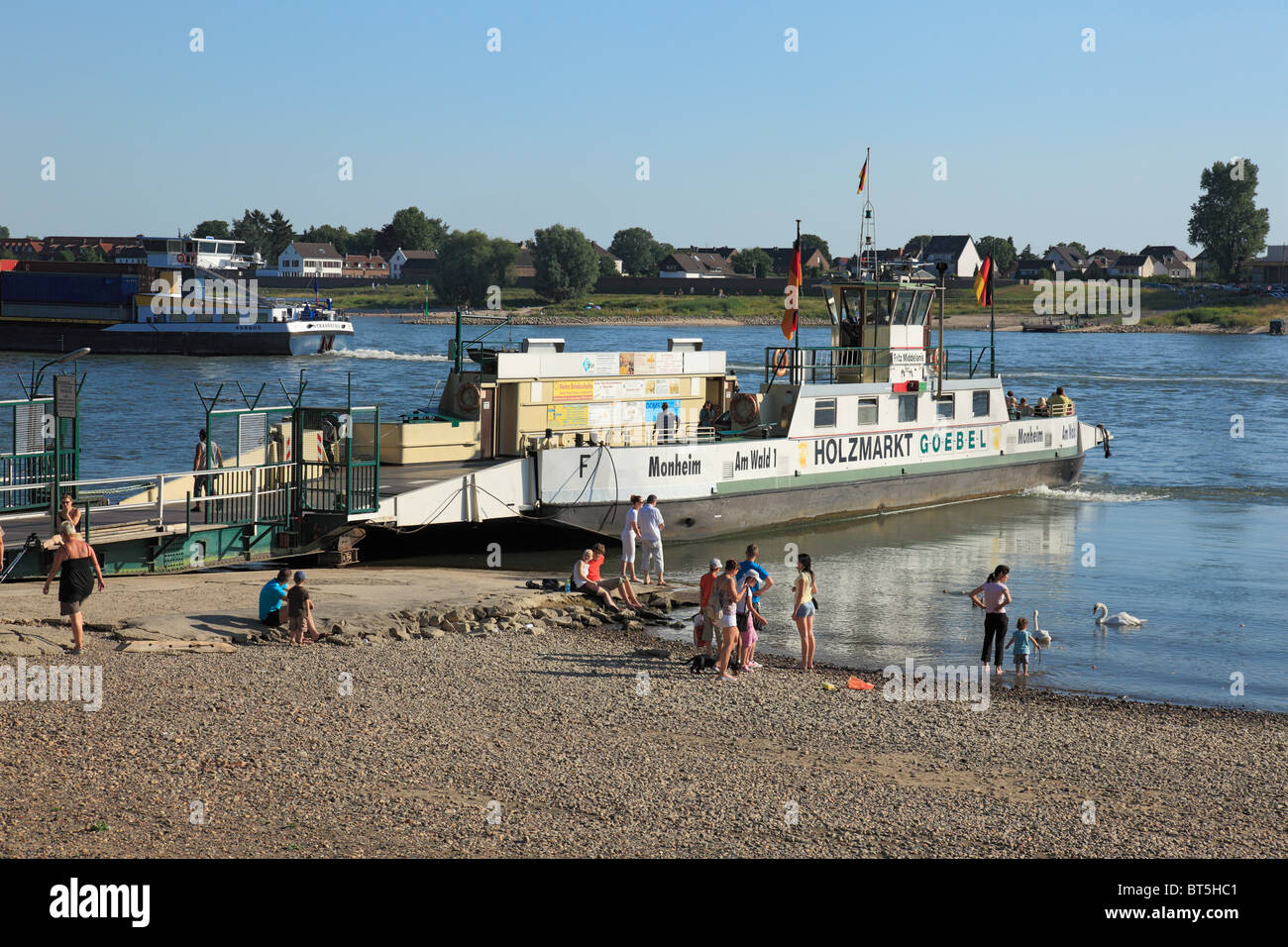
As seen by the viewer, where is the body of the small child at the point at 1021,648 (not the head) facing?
away from the camera

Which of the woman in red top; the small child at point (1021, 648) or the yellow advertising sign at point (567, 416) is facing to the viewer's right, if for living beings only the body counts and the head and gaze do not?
the woman in red top

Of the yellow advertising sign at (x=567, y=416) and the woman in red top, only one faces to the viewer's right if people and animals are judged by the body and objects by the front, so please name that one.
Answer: the woman in red top

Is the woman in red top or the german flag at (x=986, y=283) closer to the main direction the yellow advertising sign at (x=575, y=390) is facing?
the woman in red top

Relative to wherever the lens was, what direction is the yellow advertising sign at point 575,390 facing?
facing the viewer

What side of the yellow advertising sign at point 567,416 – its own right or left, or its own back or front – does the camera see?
front

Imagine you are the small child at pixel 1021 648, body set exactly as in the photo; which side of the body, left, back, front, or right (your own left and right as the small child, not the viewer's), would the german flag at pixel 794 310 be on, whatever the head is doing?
front

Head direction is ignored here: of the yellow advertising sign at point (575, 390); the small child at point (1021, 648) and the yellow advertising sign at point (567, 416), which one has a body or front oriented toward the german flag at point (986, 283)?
the small child

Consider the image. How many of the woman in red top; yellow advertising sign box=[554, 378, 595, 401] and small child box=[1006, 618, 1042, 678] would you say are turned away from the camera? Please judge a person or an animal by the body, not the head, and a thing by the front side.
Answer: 1

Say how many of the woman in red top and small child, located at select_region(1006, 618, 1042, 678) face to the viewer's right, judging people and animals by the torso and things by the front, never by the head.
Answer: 1

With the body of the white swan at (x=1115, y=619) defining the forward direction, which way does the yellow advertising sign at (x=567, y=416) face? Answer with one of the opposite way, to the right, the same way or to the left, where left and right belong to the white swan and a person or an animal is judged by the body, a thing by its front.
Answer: to the left

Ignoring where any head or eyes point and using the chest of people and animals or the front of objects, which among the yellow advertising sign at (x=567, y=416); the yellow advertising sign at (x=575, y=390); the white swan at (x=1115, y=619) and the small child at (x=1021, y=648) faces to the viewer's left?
the white swan

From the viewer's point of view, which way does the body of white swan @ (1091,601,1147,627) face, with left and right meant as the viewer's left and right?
facing to the left of the viewer

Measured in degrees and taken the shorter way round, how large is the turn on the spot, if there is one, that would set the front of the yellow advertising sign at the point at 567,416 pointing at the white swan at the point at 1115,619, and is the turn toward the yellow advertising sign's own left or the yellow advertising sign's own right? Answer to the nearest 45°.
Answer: approximately 45° to the yellow advertising sign's own left

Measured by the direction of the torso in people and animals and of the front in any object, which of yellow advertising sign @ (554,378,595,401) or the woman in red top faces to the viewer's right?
the woman in red top
